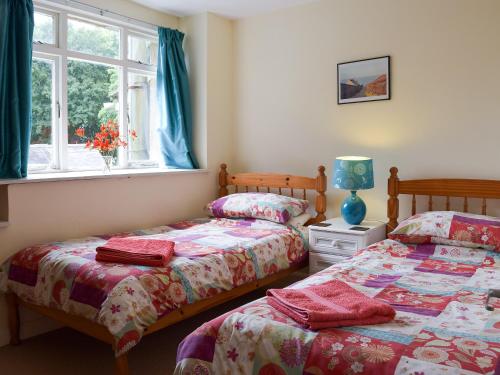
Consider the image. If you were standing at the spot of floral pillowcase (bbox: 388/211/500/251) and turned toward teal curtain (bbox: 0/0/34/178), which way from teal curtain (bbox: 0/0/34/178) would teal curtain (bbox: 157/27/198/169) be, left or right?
right

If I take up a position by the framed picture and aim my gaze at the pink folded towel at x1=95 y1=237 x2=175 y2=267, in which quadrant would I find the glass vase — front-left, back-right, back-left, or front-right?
front-right

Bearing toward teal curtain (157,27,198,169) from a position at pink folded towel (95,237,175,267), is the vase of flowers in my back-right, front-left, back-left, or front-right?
front-left

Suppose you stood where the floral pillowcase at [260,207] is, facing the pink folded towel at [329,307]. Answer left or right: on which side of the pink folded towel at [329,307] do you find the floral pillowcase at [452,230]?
left

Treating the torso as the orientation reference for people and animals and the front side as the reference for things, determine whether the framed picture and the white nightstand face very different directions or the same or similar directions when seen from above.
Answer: same or similar directions

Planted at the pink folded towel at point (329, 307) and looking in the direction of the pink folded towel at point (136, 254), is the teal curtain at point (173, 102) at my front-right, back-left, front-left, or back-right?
front-right

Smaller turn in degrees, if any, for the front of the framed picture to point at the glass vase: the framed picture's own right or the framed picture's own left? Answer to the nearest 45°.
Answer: approximately 45° to the framed picture's own right

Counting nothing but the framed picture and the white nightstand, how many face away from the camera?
0

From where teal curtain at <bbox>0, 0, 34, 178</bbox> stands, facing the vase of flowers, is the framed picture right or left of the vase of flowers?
right

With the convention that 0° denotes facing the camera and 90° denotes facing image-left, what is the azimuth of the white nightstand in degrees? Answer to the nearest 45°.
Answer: approximately 45°

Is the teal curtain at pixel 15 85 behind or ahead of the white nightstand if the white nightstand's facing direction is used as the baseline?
ahead

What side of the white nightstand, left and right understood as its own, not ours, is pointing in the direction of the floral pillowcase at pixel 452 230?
left

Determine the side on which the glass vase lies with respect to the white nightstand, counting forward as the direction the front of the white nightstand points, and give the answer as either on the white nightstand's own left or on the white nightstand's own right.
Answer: on the white nightstand's own right
